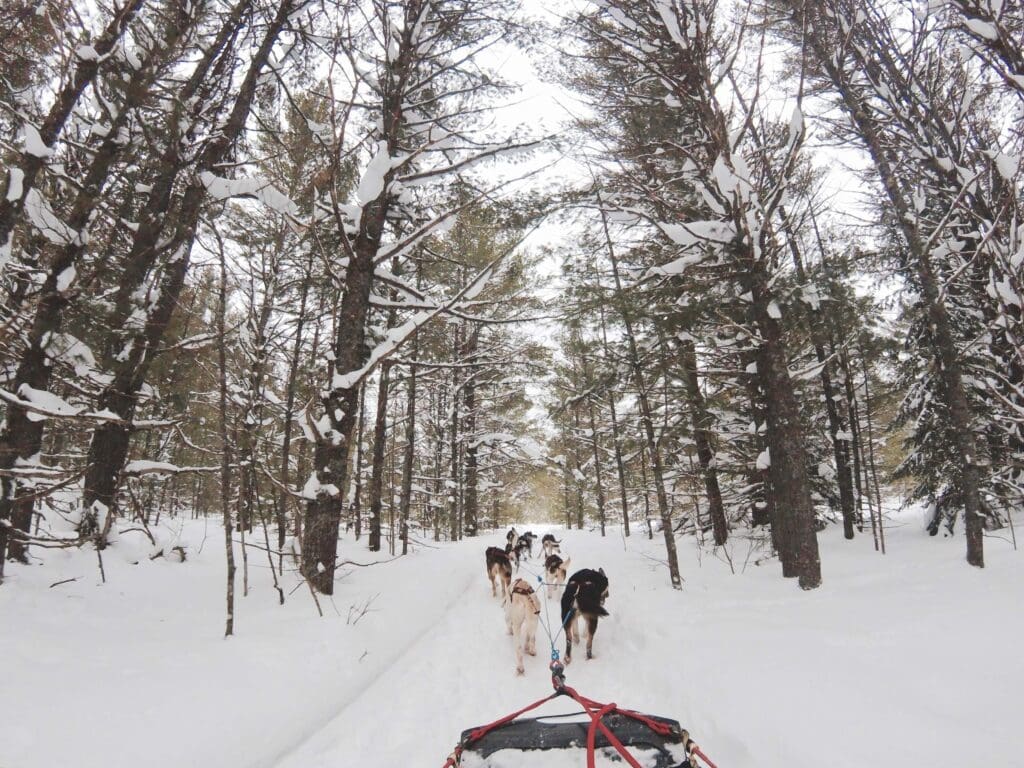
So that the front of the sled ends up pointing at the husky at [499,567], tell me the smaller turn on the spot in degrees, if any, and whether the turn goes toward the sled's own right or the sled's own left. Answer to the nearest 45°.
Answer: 0° — it already faces it

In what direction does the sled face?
away from the camera

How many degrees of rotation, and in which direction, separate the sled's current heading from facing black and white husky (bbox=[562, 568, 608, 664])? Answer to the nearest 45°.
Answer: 0° — it already faces it

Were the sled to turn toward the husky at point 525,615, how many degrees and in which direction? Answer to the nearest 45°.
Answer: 0° — it already faces it

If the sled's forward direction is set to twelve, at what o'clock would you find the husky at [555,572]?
The husky is roughly at 12 o'clock from the sled.
